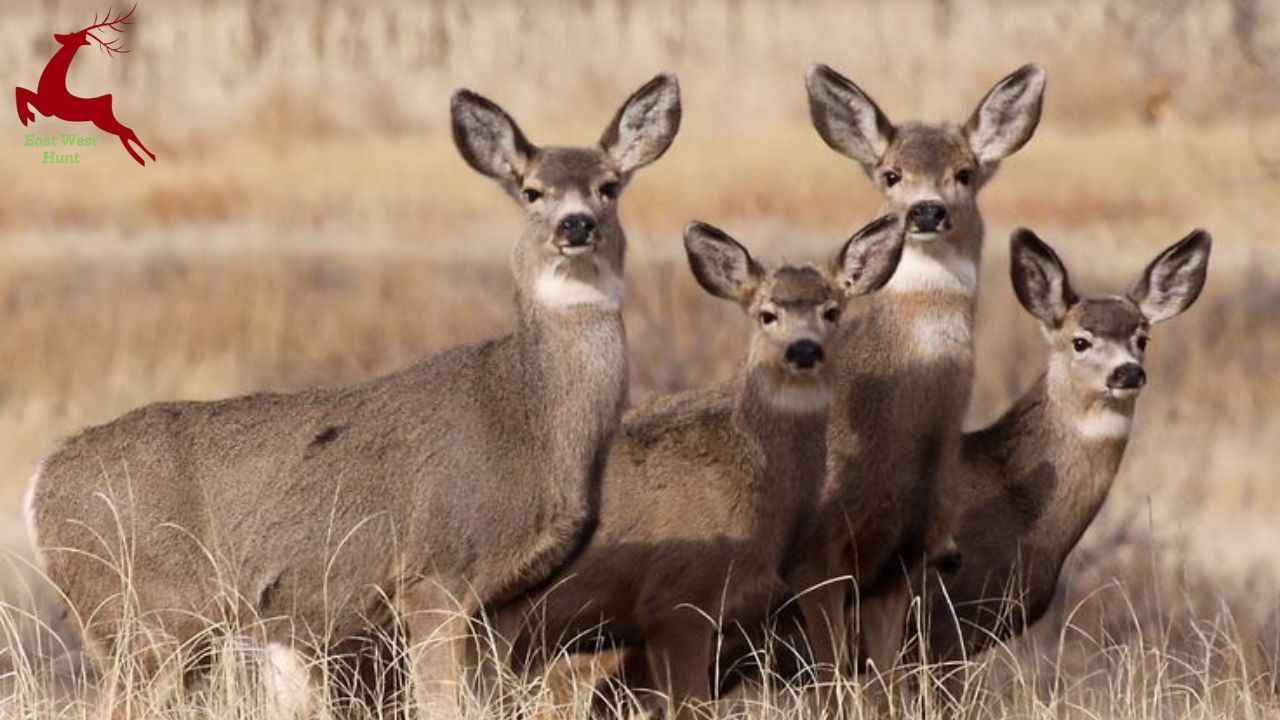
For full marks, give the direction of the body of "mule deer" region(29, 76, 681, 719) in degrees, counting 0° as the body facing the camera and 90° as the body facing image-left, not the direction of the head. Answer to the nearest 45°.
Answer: approximately 270°

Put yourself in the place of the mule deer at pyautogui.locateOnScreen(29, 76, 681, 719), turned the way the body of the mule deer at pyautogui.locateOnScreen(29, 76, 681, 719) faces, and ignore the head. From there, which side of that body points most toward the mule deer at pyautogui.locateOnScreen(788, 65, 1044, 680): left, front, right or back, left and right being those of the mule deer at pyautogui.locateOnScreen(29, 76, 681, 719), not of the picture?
front
